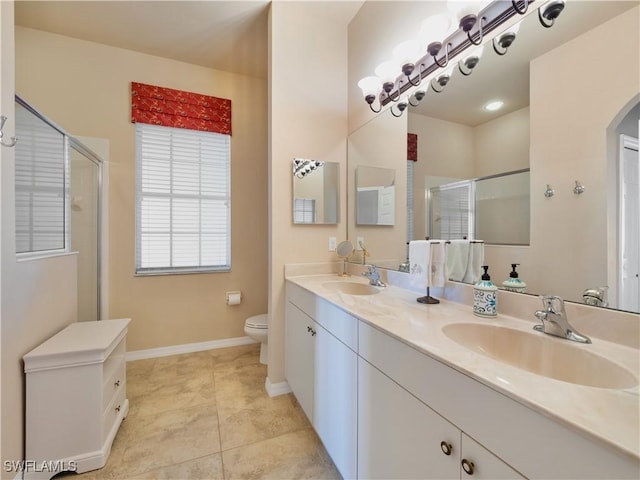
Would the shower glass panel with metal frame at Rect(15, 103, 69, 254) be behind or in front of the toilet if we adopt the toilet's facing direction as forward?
in front

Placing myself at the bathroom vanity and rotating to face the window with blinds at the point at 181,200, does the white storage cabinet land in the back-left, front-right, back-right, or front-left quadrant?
front-left

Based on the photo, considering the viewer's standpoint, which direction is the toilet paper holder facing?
facing the viewer

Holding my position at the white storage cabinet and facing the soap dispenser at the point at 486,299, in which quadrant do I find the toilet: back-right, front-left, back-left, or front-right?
front-left

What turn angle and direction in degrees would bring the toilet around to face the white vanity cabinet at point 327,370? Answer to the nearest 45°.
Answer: approximately 90° to its left

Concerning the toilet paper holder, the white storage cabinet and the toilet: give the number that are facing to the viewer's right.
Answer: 1

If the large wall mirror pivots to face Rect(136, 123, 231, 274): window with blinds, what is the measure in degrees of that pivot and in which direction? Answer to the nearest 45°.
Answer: approximately 45° to its right

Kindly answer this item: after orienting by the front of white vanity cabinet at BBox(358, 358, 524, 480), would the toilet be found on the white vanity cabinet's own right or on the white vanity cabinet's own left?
on the white vanity cabinet's own right

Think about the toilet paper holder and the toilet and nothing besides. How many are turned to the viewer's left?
1

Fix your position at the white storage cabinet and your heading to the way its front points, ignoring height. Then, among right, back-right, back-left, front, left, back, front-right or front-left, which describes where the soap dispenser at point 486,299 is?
front-right

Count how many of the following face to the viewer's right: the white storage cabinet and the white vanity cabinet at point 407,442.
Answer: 1

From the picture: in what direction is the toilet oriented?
to the viewer's left

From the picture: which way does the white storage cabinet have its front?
to the viewer's right
